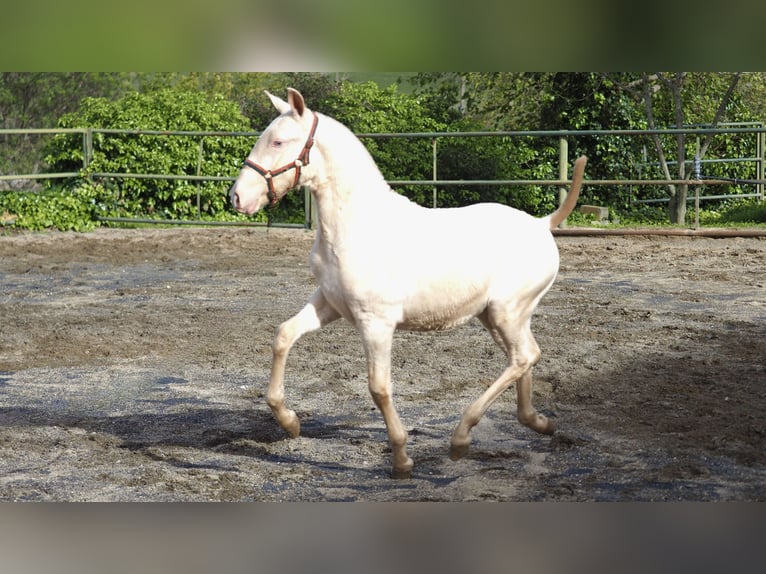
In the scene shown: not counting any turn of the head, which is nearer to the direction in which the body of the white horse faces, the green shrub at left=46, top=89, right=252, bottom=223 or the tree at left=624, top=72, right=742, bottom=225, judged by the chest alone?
the green shrub

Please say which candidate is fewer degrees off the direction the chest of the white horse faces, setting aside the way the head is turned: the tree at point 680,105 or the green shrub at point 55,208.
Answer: the green shrub

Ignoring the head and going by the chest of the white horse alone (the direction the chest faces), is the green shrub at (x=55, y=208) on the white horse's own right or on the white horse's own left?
on the white horse's own right

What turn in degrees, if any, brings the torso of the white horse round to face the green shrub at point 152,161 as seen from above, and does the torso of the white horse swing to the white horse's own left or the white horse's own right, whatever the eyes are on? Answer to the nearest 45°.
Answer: approximately 90° to the white horse's own right

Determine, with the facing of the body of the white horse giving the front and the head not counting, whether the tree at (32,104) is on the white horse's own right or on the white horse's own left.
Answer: on the white horse's own right

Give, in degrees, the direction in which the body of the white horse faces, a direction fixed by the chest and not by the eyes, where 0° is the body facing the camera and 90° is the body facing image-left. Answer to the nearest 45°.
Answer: approximately 90°

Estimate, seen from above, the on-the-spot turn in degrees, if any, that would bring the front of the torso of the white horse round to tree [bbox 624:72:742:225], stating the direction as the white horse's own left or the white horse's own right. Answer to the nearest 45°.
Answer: approximately 90° to the white horse's own right
